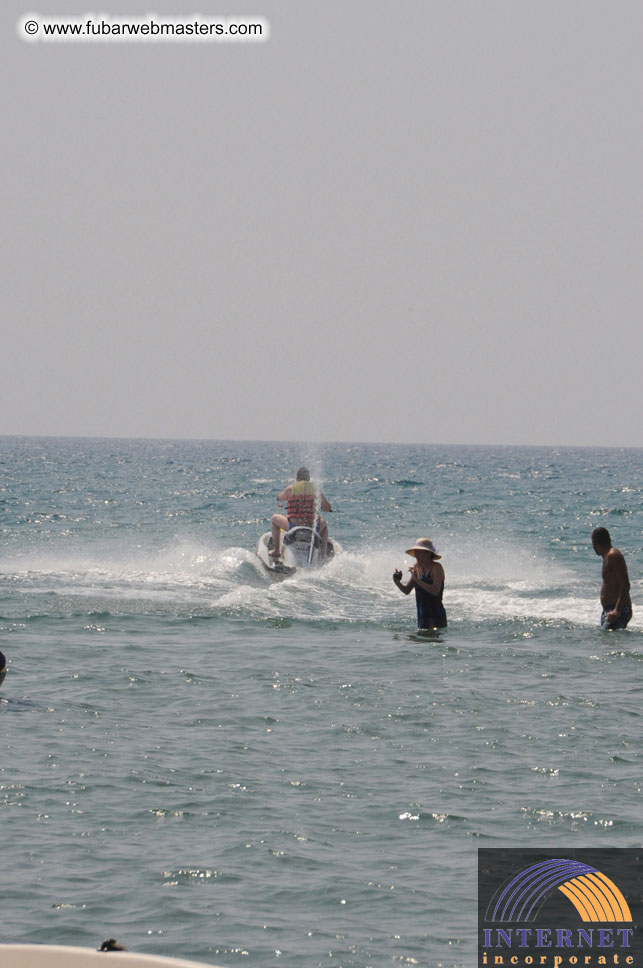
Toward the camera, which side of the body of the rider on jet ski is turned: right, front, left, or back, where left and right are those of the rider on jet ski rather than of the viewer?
back

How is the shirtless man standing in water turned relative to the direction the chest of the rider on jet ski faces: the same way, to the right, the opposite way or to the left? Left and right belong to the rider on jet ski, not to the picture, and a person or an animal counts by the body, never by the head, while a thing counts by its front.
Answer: to the left

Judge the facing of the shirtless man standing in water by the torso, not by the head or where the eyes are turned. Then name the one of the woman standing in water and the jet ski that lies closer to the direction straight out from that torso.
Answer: the woman standing in water

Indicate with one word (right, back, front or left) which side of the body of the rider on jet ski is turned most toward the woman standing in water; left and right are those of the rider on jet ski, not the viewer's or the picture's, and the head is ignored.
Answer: back

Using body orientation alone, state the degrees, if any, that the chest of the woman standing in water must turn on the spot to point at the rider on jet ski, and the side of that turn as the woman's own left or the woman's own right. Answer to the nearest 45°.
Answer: approximately 135° to the woman's own right

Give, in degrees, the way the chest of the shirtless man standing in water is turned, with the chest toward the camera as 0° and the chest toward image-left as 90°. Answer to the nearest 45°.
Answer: approximately 90°

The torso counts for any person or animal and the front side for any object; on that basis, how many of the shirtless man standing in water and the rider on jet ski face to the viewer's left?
1

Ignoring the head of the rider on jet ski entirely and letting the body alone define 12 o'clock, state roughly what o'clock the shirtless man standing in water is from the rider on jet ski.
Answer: The shirtless man standing in water is roughly at 5 o'clock from the rider on jet ski.
